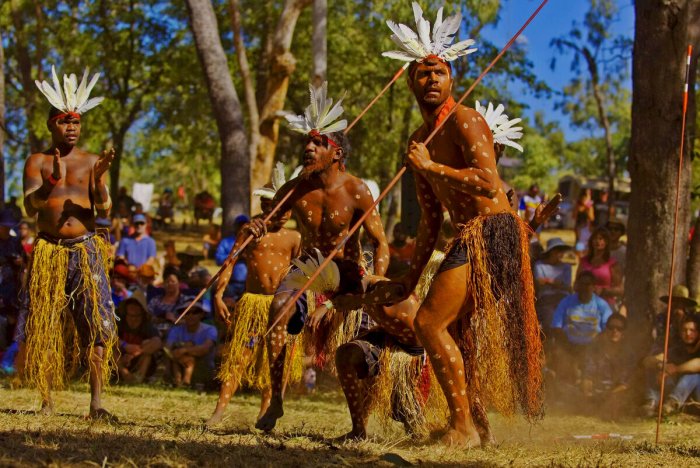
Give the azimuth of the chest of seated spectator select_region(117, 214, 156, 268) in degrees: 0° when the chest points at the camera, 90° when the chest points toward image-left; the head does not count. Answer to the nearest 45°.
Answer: approximately 0°

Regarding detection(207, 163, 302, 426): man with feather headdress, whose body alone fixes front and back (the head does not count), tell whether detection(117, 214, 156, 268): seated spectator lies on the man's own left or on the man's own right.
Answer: on the man's own right

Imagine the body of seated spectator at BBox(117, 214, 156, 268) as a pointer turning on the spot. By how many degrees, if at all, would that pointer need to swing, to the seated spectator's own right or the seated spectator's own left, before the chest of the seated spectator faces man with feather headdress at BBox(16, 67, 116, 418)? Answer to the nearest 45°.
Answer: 0° — they already face them

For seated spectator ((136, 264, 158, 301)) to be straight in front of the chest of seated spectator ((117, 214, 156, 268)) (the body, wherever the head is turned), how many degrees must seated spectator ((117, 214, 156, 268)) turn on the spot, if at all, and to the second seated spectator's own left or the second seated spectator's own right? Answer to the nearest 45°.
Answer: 0° — they already face them

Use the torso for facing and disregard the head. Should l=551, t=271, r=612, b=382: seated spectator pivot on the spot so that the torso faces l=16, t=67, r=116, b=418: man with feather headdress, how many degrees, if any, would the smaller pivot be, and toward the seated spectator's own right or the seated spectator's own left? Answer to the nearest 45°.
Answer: approximately 45° to the seated spectator's own right

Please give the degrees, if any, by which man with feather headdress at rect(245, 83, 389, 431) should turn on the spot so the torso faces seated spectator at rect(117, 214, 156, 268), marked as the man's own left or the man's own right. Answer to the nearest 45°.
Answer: approximately 135° to the man's own right
